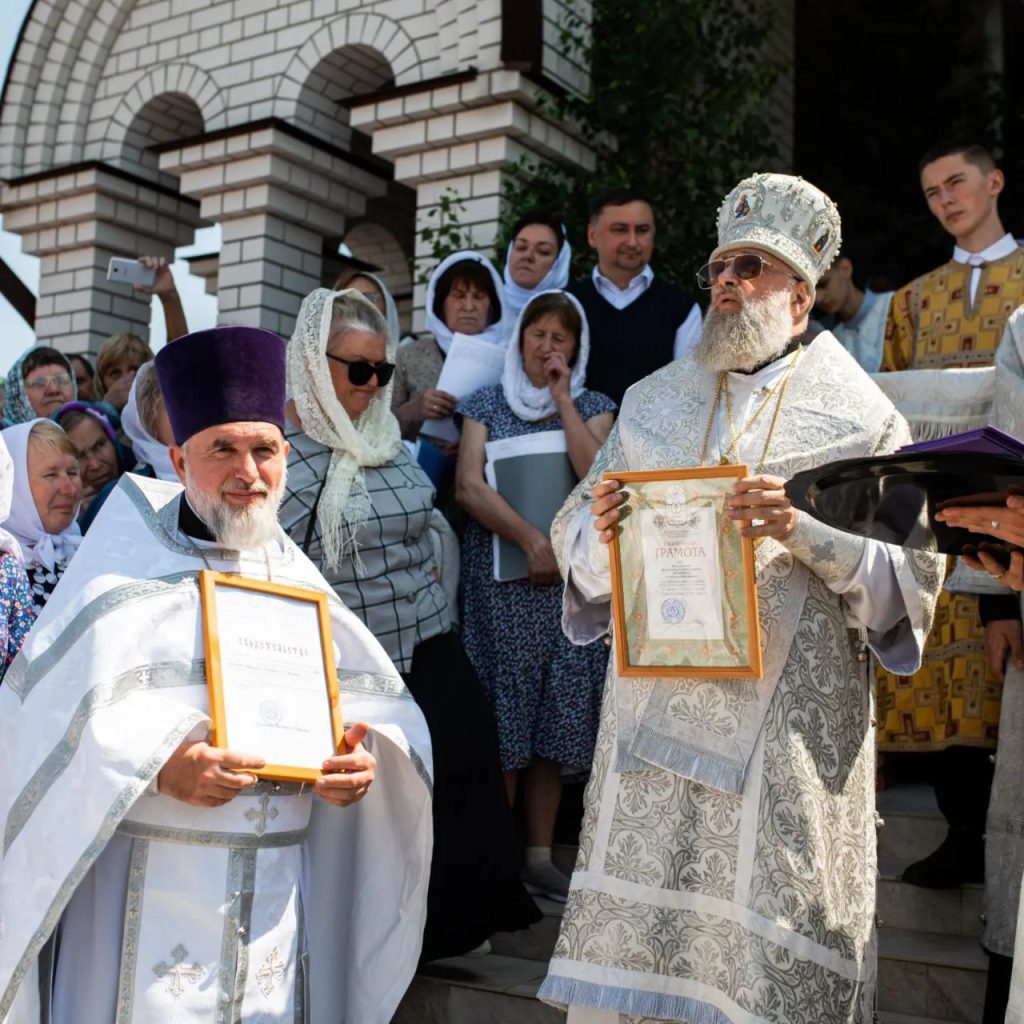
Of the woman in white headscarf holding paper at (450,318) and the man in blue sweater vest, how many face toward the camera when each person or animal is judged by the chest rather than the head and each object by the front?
2

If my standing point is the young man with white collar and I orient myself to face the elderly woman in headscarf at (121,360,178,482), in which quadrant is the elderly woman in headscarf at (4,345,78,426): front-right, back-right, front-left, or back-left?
front-right

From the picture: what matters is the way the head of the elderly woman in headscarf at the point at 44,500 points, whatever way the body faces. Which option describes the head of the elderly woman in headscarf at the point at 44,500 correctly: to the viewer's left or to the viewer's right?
to the viewer's right

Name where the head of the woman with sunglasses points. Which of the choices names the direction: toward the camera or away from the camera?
toward the camera

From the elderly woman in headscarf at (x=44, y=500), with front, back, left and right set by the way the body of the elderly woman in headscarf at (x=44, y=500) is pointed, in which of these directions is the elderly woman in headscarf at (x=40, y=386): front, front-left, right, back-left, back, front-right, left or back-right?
back-left

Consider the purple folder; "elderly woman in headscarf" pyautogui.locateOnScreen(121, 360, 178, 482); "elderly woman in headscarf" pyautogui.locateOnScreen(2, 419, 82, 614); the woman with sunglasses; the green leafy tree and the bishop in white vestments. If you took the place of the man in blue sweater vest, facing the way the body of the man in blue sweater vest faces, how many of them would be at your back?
1

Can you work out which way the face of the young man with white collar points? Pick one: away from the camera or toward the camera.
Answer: toward the camera

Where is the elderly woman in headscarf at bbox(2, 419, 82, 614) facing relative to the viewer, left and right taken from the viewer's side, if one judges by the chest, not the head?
facing the viewer and to the right of the viewer

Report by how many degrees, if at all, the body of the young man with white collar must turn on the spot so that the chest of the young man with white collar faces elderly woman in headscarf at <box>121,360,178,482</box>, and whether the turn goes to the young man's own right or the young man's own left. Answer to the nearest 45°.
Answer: approximately 45° to the young man's own right

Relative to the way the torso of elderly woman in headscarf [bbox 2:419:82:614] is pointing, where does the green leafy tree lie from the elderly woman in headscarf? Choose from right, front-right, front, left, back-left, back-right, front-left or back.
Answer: left

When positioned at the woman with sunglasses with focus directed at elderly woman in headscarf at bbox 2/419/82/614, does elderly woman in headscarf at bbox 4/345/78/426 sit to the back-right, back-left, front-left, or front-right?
front-right

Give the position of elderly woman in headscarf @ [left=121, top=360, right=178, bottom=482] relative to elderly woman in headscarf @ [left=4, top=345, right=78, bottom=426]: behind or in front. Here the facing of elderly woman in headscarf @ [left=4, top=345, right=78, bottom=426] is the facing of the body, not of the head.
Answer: in front

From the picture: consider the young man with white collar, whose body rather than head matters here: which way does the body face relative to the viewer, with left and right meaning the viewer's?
facing the viewer and to the left of the viewer

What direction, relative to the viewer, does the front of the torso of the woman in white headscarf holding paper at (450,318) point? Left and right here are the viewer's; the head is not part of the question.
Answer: facing the viewer
